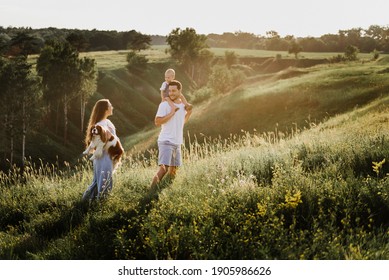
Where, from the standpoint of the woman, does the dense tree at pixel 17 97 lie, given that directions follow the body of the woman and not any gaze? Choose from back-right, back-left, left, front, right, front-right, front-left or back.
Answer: left

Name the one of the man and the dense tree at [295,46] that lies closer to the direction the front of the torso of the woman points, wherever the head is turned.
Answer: the man

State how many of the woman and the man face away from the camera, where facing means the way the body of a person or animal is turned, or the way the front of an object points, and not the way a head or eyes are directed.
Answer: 0

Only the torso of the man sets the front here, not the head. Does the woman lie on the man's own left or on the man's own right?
on the man's own right

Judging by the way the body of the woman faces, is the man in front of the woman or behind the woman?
in front

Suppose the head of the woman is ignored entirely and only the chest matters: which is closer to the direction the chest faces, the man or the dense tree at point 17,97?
the man

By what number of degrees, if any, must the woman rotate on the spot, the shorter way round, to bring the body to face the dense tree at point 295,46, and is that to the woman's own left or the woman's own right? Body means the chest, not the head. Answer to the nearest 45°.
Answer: approximately 45° to the woman's own left

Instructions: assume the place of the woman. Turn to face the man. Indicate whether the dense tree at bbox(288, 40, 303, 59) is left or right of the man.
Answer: left

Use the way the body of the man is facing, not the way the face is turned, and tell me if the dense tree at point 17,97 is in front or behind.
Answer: behind

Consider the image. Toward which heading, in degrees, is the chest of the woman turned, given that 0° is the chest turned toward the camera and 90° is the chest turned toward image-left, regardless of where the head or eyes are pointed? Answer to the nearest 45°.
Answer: approximately 270°

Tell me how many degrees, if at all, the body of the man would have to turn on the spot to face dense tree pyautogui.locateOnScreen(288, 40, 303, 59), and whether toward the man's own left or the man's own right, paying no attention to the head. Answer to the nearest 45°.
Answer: approximately 135° to the man's own left

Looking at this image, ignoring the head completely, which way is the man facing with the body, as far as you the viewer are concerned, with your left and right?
facing the viewer and to the right of the viewer

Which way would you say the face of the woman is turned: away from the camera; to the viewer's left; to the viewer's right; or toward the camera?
to the viewer's right
